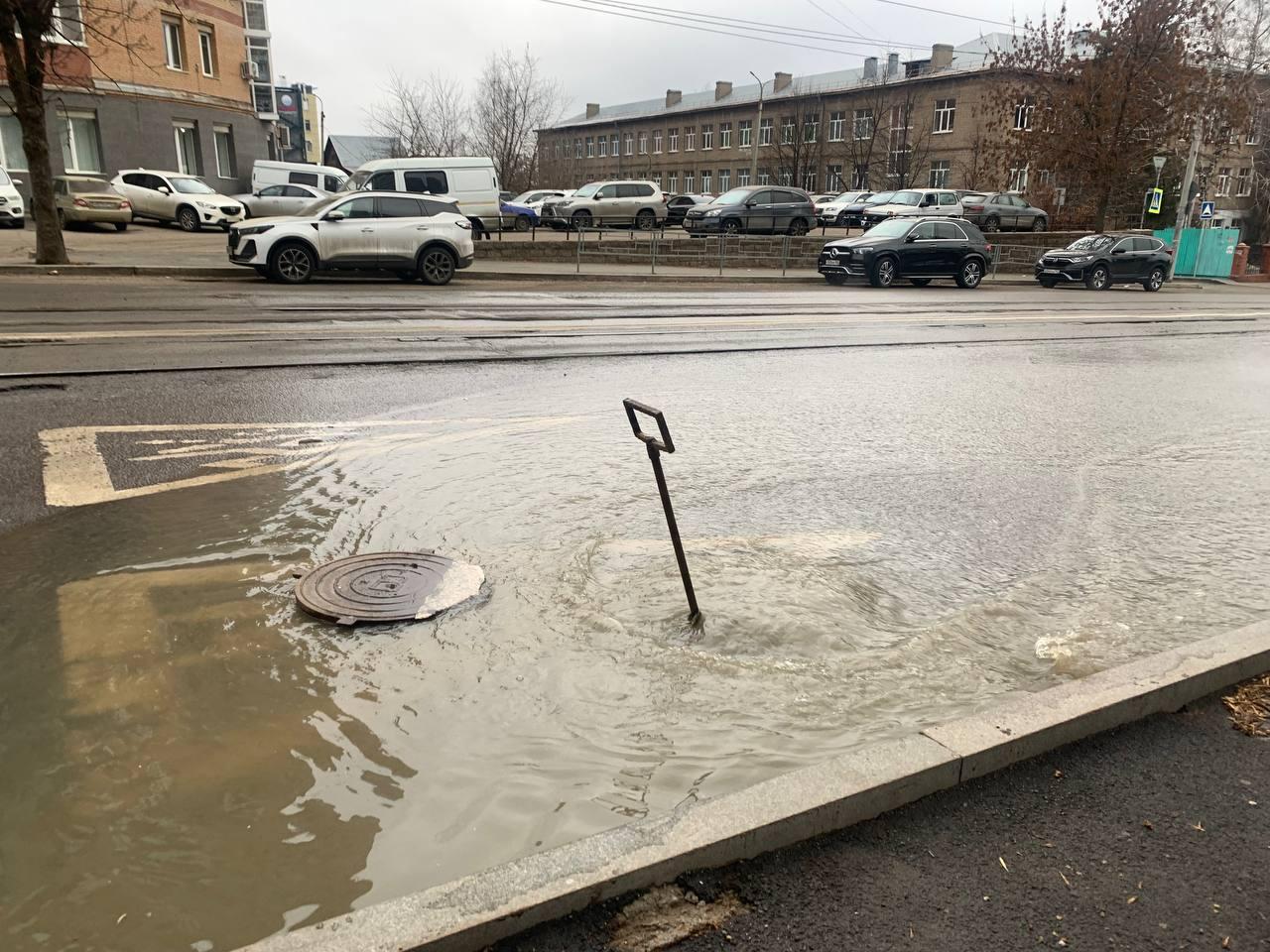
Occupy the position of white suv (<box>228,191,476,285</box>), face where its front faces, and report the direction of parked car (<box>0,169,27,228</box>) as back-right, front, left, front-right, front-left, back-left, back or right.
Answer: front-right

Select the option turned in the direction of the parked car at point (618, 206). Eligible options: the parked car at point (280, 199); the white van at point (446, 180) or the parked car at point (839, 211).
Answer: the parked car at point (839, 211)

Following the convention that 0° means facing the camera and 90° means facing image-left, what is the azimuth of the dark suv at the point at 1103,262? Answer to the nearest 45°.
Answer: approximately 45°

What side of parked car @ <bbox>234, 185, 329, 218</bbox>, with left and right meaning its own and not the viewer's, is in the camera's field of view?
left

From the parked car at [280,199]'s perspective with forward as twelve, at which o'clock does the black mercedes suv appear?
The black mercedes suv is roughly at 7 o'clock from the parked car.

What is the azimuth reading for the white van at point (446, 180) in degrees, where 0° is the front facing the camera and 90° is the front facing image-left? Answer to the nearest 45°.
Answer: approximately 90°

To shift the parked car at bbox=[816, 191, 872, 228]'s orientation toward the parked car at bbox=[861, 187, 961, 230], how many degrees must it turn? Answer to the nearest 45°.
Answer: approximately 90° to its left

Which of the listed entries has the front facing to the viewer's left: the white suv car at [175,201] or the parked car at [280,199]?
the parked car

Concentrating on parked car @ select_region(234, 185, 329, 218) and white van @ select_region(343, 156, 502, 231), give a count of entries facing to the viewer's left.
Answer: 2

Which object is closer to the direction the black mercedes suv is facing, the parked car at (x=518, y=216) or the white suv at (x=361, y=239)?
the white suv

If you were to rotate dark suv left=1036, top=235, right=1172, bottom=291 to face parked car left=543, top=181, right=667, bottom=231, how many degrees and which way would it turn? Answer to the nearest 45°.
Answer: approximately 45° to its right

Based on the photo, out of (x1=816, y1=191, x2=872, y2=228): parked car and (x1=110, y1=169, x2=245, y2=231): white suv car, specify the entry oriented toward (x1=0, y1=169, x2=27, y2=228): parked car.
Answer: (x1=816, y1=191, x2=872, y2=228): parked car

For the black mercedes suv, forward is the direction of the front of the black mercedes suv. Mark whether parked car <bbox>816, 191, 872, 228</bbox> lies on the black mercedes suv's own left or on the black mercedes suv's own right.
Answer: on the black mercedes suv's own right

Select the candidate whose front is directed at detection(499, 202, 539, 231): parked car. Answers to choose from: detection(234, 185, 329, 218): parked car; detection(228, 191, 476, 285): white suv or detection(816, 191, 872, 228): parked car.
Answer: detection(816, 191, 872, 228): parked car

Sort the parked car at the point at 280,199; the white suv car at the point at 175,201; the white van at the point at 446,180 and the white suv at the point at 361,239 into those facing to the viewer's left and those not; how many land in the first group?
3

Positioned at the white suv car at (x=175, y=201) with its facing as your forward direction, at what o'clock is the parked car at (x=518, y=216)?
The parked car is roughly at 11 o'clock from the white suv car.
